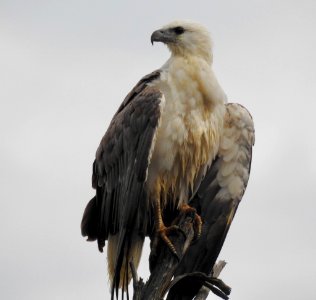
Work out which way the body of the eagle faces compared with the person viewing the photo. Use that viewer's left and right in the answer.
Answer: facing the viewer and to the right of the viewer
